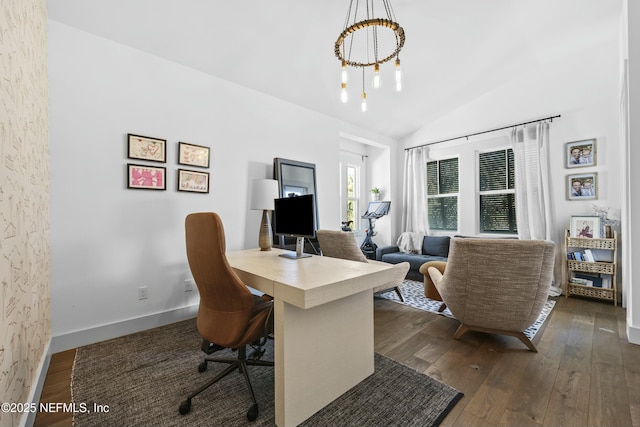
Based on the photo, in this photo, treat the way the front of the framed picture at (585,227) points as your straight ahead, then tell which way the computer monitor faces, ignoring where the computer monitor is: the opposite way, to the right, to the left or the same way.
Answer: the same way

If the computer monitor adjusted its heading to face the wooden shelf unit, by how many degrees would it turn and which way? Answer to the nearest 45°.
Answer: approximately 135° to its left

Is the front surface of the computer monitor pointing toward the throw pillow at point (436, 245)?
no

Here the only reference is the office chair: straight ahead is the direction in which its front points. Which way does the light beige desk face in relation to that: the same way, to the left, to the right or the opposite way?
the opposite way

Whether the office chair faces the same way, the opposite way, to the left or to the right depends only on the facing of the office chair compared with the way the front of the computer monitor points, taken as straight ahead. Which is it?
the opposite way

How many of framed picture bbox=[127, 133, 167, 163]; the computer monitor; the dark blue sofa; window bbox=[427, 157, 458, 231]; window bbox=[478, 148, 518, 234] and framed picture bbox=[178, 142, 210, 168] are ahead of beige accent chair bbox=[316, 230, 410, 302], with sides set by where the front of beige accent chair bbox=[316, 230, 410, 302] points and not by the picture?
3

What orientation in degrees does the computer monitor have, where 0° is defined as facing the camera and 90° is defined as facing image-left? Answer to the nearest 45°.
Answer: approximately 45°

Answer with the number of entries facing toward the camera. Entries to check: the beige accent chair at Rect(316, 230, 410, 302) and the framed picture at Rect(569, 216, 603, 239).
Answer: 1

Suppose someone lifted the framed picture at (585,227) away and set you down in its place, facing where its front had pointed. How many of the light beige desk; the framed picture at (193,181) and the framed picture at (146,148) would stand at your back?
0

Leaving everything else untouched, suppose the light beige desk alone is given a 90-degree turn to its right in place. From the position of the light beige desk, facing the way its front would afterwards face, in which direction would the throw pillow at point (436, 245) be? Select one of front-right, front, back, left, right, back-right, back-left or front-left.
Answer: right

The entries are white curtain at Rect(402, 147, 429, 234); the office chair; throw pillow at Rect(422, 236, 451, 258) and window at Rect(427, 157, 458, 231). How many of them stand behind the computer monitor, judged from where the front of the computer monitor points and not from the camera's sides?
3

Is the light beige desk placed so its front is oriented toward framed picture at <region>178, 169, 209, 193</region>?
no

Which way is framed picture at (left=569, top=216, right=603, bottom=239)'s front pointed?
toward the camera

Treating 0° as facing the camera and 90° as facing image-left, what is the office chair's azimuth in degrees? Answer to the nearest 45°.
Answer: approximately 225°

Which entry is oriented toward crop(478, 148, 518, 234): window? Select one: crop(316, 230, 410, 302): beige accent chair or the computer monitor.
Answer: the beige accent chair

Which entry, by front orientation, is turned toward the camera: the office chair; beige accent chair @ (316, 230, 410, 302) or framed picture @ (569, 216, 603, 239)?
the framed picture

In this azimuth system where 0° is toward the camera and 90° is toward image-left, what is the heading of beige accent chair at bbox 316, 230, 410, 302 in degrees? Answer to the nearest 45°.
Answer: approximately 225°

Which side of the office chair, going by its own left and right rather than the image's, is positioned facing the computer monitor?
front

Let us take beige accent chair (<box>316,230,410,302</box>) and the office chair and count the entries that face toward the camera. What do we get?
0
